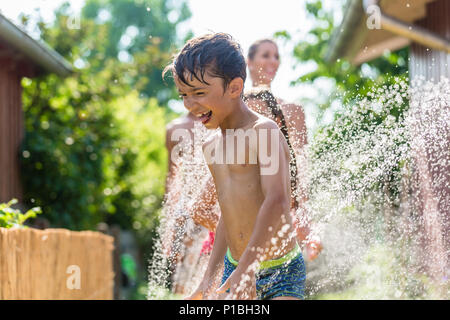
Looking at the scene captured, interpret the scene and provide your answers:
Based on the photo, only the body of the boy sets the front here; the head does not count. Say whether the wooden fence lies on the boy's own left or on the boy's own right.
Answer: on the boy's own right

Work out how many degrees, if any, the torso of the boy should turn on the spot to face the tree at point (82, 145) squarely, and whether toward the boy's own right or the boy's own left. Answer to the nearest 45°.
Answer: approximately 135° to the boy's own right

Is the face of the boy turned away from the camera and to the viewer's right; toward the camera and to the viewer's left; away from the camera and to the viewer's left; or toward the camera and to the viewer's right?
toward the camera and to the viewer's left

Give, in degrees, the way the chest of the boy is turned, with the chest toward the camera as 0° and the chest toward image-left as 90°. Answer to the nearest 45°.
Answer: approximately 45°
